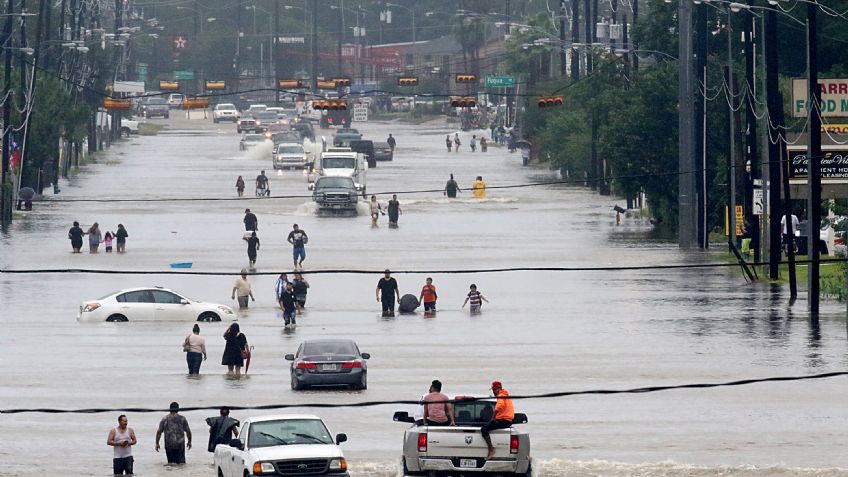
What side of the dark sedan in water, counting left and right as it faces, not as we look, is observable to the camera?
back

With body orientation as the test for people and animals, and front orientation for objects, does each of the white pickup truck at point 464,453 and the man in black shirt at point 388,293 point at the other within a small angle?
yes

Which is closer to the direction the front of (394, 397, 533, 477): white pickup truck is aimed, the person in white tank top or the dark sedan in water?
the dark sedan in water

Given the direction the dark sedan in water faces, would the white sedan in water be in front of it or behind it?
in front

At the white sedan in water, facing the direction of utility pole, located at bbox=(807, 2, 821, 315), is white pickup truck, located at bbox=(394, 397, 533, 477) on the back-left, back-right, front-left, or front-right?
front-right

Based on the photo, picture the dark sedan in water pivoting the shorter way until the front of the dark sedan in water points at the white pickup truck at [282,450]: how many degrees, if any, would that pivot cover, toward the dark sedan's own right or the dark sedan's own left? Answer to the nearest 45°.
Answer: approximately 180°

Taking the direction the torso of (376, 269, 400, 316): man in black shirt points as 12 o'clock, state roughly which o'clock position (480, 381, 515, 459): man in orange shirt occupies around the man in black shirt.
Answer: The man in orange shirt is roughly at 12 o'clock from the man in black shirt.

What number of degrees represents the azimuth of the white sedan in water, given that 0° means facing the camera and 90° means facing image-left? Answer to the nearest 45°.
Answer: approximately 270°

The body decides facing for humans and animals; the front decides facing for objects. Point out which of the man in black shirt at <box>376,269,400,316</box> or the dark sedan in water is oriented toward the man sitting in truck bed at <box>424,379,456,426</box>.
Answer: the man in black shirt

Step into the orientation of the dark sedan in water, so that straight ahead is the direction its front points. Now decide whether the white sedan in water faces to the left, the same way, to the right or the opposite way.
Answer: to the right

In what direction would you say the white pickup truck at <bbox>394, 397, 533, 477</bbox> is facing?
away from the camera

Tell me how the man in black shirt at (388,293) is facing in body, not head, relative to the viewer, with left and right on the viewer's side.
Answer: facing the viewer

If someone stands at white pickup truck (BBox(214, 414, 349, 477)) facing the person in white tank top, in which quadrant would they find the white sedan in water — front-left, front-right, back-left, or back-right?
front-right

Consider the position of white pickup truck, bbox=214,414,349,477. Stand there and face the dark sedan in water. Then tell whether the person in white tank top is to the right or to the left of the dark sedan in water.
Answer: left

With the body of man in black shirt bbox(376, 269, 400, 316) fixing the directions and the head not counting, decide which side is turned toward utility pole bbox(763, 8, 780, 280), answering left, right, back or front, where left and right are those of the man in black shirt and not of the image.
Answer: left

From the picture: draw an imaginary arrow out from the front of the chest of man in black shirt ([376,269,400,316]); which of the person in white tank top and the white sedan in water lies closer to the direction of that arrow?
the person in white tank top

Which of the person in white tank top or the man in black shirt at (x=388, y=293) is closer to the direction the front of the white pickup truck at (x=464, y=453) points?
the man in black shirt

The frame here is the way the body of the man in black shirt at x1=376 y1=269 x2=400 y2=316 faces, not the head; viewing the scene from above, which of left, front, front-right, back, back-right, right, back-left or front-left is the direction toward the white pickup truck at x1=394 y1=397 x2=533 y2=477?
front
